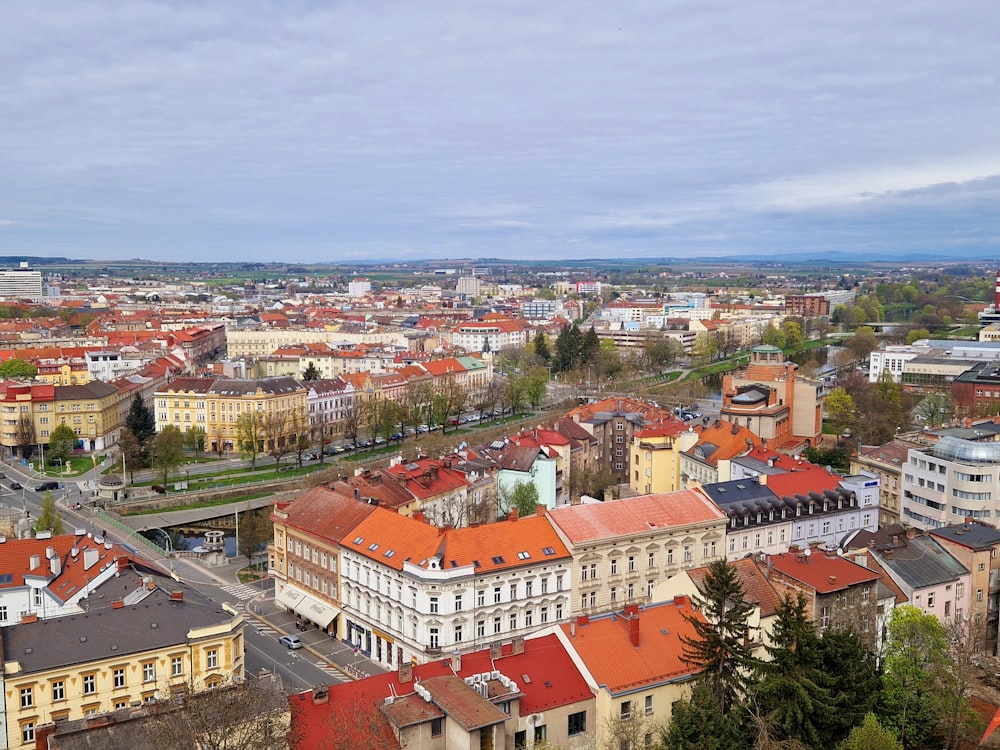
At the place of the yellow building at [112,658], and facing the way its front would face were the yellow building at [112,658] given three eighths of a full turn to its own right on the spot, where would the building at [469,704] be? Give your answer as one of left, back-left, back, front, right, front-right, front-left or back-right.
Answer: back

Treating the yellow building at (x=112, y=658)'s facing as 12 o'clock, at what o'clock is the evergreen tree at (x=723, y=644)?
The evergreen tree is roughly at 10 o'clock from the yellow building.

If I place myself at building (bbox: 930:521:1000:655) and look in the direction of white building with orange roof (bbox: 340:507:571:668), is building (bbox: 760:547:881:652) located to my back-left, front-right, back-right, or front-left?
front-left

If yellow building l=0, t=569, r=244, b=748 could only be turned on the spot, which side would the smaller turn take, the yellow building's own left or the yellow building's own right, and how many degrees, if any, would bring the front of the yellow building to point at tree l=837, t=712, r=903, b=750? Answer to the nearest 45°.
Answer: approximately 45° to the yellow building's own left

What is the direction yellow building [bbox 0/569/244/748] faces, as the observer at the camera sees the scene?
facing the viewer

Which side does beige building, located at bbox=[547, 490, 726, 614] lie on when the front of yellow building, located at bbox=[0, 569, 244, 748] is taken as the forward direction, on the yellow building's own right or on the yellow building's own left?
on the yellow building's own left
